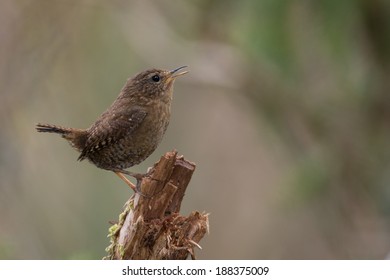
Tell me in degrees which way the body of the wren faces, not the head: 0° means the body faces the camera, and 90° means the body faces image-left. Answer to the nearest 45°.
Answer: approximately 270°
